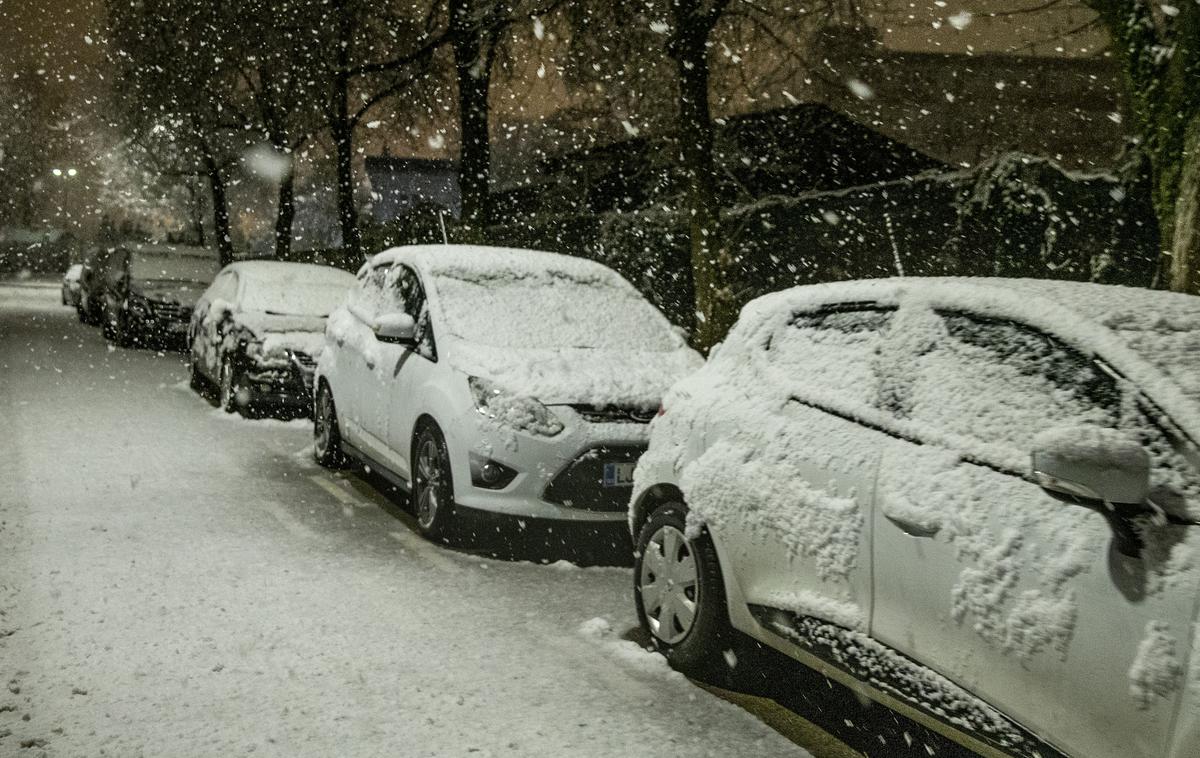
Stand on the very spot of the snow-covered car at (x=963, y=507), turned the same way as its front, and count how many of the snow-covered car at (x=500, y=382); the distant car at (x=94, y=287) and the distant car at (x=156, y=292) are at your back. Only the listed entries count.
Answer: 3

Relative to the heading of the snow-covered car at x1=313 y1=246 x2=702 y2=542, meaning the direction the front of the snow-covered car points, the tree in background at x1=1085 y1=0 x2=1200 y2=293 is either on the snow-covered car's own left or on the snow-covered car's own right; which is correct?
on the snow-covered car's own left

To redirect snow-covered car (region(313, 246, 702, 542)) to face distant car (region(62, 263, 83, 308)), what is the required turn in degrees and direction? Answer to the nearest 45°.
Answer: approximately 180°

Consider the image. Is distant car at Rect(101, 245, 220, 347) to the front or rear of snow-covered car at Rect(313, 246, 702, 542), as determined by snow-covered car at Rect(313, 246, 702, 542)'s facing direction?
to the rear

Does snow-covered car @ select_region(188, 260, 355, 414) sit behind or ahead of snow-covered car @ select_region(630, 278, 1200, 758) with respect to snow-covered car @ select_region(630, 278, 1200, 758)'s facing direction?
behind

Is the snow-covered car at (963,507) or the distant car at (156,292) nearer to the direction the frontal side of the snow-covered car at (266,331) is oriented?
the snow-covered car

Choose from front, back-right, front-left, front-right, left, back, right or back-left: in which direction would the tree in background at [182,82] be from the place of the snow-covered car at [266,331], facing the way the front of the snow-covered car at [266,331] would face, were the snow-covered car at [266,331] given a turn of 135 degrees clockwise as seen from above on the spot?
right

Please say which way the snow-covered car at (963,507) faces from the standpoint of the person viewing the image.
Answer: facing the viewer and to the right of the viewer

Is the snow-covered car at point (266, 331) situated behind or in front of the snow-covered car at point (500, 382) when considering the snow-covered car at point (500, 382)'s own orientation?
behind

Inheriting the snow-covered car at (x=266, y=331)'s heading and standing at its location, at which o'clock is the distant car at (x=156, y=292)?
The distant car is roughly at 7 o'clock from the snow-covered car.

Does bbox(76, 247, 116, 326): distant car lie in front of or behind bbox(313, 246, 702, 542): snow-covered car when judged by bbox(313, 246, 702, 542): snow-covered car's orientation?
behind

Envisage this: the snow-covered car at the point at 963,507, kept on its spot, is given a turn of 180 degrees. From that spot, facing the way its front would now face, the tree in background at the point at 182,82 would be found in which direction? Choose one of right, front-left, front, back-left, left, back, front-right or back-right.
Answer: front

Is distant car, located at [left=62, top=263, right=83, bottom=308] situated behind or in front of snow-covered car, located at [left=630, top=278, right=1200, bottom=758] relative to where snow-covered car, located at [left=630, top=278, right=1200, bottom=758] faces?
behind

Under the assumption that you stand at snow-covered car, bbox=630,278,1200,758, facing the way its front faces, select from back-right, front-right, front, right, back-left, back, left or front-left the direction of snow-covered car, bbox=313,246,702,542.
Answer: back
